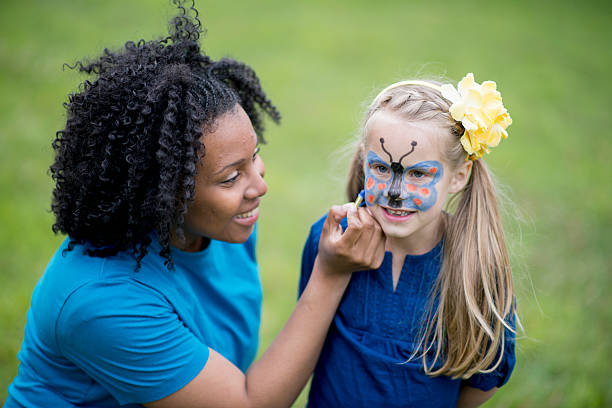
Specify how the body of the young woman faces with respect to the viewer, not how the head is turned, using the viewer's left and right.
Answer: facing the viewer and to the right of the viewer

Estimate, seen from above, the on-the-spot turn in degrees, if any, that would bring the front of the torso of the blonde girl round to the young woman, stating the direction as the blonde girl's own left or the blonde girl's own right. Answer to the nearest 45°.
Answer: approximately 45° to the blonde girl's own right

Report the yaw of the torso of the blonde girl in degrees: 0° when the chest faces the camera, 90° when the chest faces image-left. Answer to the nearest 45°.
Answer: approximately 45°

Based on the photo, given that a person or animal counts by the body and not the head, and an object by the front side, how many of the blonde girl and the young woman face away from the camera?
0

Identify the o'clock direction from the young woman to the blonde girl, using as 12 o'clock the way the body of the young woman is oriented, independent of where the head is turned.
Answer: The blonde girl is roughly at 11 o'clock from the young woman.

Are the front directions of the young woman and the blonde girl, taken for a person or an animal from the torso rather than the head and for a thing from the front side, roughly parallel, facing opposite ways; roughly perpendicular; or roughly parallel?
roughly perpendicular
